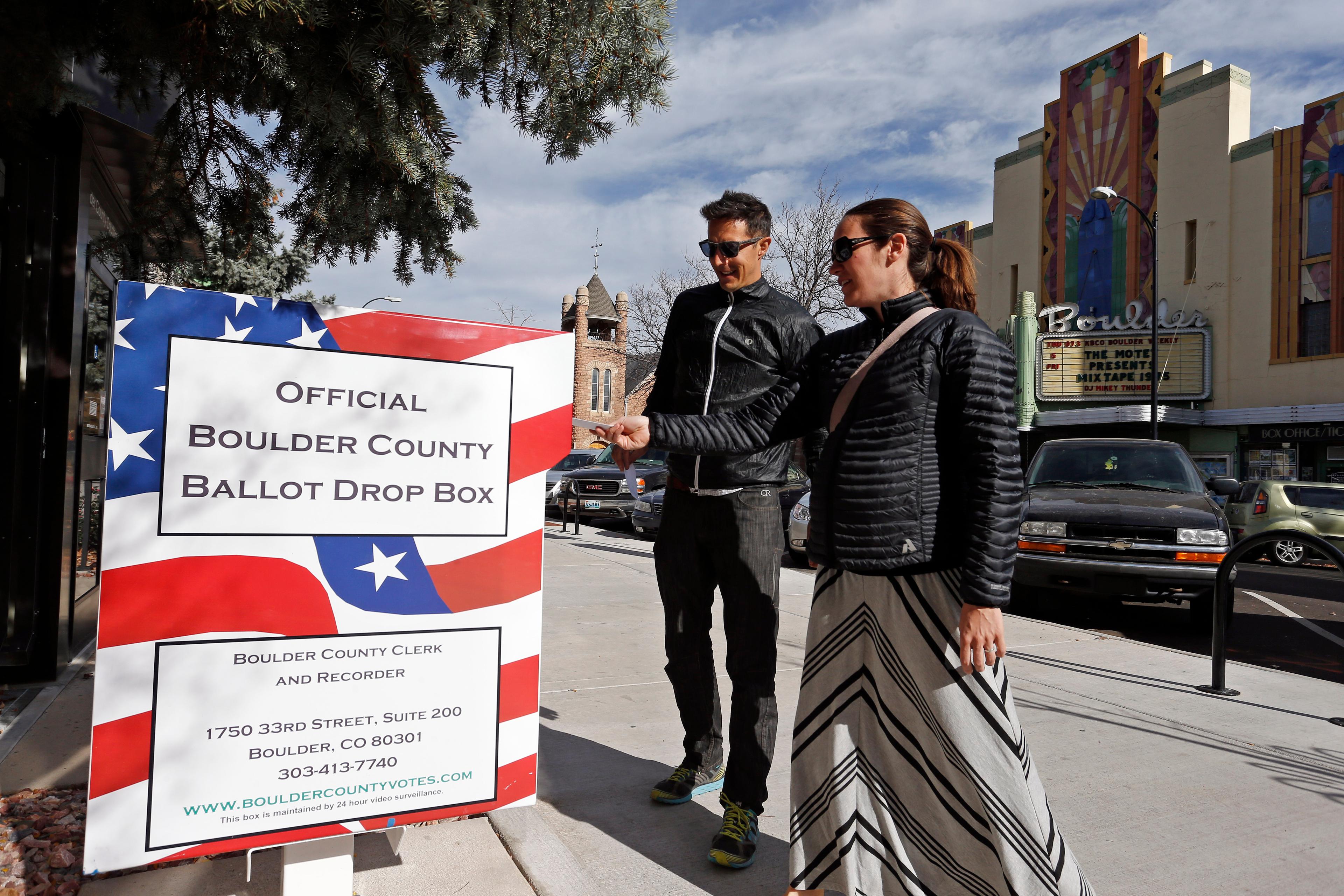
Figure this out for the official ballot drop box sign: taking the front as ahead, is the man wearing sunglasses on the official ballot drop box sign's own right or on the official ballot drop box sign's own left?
on the official ballot drop box sign's own left

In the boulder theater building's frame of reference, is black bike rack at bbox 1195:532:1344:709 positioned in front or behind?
in front

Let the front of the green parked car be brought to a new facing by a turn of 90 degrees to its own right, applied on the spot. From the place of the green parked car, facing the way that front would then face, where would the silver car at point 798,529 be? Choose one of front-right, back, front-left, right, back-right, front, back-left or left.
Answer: right

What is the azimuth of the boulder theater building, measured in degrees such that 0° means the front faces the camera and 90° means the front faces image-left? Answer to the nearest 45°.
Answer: approximately 45°

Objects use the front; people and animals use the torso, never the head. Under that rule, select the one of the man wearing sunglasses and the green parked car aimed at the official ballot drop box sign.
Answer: the man wearing sunglasses

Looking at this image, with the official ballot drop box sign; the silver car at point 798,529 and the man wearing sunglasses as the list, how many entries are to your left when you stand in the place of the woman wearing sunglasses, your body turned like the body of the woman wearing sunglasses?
0

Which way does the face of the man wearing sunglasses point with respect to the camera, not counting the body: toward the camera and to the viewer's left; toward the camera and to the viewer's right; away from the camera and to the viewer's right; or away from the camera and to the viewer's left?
toward the camera and to the viewer's left

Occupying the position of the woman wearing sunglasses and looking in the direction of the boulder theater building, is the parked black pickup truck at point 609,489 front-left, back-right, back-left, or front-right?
front-left

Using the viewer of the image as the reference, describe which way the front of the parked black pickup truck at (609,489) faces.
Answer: facing the viewer and to the left of the viewer

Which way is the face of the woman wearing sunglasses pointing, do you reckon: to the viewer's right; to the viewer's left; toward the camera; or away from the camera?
to the viewer's left

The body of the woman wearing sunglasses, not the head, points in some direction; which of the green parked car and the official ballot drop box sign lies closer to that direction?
the official ballot drop box sign

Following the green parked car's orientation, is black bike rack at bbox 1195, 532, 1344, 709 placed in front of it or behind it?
behind

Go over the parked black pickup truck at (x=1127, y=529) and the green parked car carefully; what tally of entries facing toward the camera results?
1

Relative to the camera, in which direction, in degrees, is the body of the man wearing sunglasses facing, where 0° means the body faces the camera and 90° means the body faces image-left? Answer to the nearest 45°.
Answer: approximately 45°

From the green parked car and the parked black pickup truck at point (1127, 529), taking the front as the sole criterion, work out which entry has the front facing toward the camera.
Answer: the parked black pickup truck

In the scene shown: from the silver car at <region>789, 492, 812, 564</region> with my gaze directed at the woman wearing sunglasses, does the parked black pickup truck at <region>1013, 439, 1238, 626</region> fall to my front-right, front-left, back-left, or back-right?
front-left
